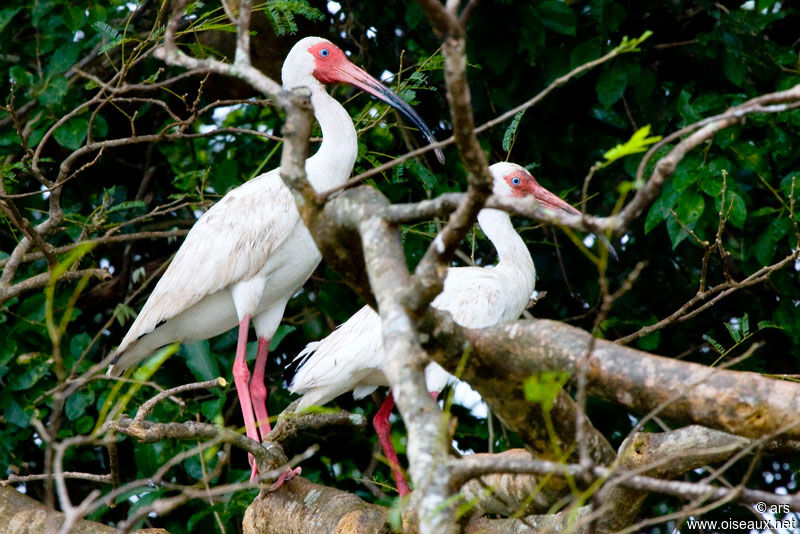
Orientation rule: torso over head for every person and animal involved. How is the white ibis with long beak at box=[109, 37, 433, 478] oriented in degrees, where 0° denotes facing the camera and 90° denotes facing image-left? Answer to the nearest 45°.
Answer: approximately 270°

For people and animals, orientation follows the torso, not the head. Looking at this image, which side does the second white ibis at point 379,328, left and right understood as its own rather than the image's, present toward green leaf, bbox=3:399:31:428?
back

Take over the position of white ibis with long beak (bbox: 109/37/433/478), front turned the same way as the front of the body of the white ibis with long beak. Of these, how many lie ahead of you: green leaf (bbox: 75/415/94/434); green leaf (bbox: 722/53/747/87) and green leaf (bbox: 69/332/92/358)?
1

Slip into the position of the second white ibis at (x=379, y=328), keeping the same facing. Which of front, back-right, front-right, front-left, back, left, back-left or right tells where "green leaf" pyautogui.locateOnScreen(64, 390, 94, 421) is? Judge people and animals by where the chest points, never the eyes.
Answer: back

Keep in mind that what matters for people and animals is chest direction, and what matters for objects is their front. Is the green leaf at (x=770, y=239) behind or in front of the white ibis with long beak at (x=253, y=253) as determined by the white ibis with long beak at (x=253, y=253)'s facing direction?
in front

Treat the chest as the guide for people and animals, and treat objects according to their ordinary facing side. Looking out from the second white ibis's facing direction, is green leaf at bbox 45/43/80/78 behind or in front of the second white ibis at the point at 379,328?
behind

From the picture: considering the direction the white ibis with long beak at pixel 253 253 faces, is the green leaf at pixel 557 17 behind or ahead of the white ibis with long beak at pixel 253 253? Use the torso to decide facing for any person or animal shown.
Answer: ahead

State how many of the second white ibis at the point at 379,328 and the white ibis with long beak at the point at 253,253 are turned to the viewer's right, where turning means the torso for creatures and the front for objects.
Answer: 2

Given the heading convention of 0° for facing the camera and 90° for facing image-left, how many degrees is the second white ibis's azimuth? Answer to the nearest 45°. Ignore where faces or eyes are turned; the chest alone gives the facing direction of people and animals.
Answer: approximately 270°
